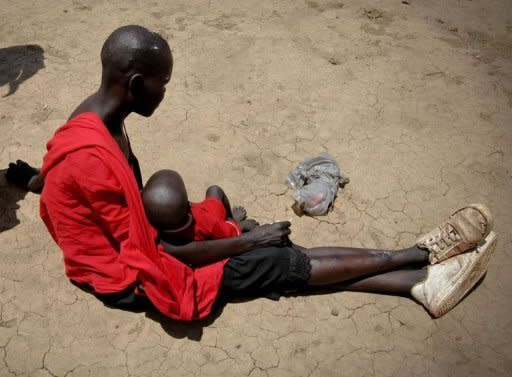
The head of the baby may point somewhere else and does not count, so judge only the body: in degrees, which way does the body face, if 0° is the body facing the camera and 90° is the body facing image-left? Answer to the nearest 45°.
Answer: approximately 225°

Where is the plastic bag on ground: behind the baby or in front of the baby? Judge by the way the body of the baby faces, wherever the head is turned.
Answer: in front
